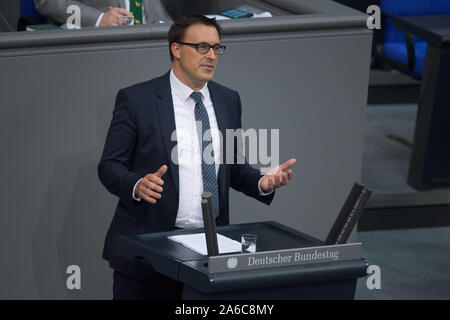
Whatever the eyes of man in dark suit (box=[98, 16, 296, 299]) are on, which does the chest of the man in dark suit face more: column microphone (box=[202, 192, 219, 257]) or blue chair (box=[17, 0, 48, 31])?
the column microphone

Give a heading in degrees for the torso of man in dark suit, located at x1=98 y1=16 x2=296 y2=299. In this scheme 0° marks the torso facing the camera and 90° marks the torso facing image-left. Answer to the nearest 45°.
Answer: approximately 315°

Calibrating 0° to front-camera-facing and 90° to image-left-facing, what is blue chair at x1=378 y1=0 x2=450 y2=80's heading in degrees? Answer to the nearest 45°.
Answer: approximately 315°

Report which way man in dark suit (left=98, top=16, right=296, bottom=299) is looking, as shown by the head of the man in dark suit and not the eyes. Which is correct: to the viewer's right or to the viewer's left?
to the viewer's right

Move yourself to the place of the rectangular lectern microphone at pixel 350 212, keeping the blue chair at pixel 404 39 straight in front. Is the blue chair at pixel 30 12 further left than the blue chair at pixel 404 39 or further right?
left

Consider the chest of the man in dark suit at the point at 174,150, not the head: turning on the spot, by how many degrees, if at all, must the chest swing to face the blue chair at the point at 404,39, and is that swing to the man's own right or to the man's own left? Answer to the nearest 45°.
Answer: approximately 90° to the man's own left

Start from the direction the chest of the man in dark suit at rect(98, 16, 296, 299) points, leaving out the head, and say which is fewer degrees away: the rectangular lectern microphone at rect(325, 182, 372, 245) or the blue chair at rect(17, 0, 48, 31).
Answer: the rectangular lectern microphone

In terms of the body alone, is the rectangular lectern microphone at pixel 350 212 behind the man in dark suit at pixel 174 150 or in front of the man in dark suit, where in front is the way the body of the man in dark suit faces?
in front

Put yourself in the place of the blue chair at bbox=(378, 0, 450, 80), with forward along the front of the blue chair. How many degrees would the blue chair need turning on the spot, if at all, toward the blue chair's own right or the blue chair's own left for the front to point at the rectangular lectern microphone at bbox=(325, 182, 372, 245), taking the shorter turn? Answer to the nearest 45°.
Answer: approximately 45° to the blue chair's own right

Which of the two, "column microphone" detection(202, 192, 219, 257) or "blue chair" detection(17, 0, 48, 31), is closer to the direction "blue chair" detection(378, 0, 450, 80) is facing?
the column microphone
